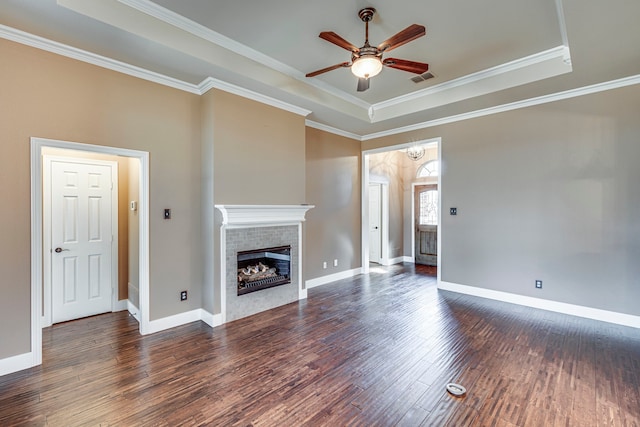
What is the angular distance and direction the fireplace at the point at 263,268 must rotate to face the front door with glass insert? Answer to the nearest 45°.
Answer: approximately 90° to its left

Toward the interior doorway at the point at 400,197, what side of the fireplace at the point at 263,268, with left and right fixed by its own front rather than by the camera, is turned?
left

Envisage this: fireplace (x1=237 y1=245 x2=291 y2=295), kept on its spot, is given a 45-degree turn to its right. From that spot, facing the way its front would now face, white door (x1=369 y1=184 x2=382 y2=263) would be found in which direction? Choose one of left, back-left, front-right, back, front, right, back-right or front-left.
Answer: back-left

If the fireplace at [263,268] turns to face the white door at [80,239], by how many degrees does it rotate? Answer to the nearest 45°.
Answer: approximately 135° to its right

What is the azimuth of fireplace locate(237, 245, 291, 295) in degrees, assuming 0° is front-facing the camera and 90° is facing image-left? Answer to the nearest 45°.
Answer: approximately 315°
